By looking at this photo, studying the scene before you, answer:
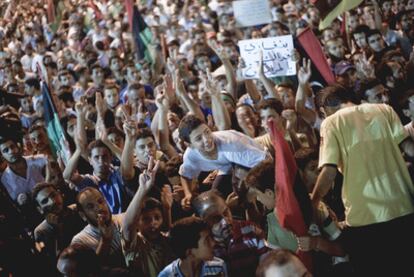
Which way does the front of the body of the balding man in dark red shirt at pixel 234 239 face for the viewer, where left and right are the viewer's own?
facing the viewer and to the right of the viewer

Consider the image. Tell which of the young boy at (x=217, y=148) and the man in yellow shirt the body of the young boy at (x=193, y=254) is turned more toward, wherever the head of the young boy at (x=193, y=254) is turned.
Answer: the man in yellow shirt

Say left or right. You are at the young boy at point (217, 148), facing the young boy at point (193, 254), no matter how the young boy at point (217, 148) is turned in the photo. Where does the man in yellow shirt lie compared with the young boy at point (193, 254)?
left
